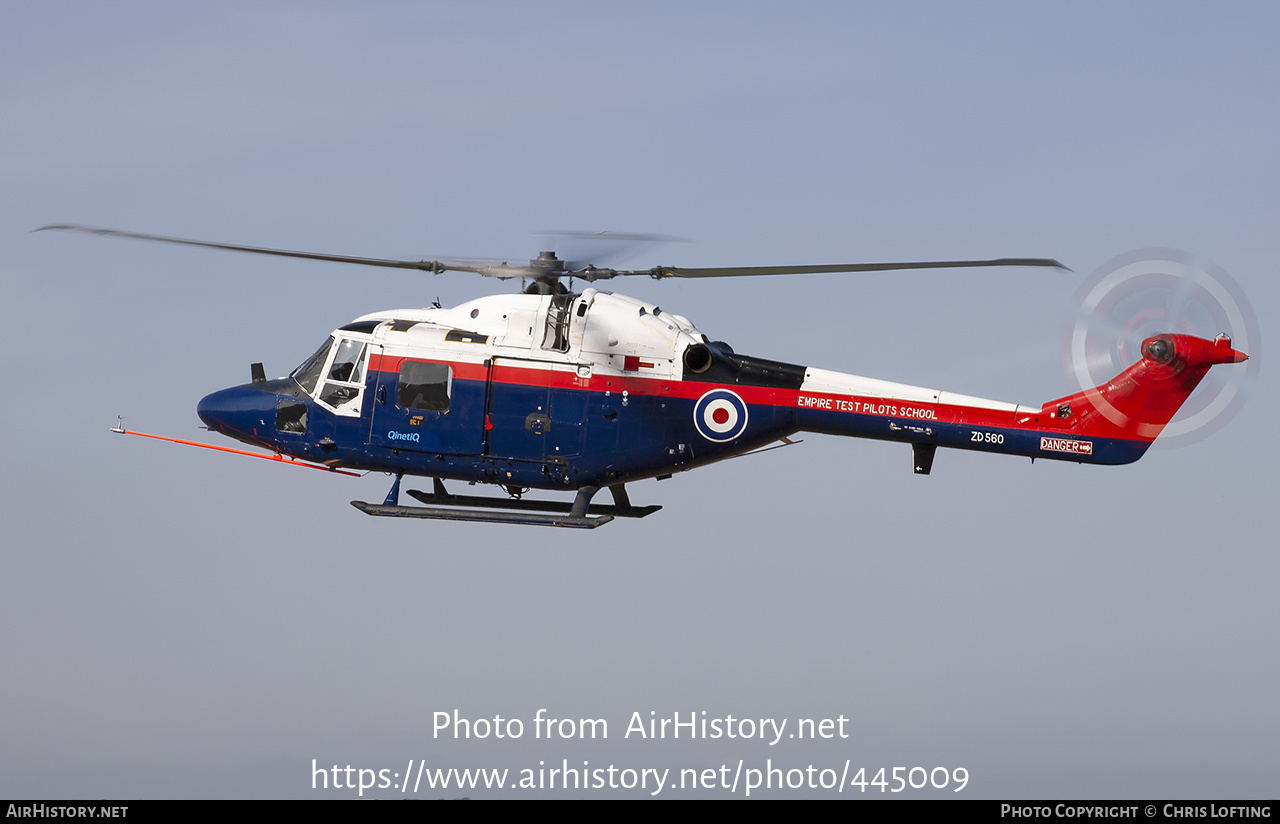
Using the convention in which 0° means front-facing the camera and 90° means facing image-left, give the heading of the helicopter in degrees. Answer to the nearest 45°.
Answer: approximately 90°
